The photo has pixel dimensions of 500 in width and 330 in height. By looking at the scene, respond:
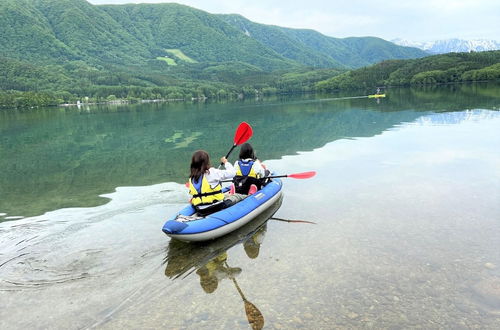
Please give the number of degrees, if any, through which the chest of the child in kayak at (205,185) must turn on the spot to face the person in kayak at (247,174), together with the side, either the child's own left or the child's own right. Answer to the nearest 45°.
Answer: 0° — they already face them

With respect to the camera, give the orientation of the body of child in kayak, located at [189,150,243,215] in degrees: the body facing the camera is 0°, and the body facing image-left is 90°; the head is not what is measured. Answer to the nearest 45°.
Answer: approximately 225°

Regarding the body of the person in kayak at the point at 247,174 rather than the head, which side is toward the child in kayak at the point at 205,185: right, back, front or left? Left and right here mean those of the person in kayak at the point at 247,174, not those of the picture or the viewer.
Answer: back

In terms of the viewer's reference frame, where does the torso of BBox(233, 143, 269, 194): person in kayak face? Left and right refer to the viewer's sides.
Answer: facing away from the viewer and to the right of the viewer
